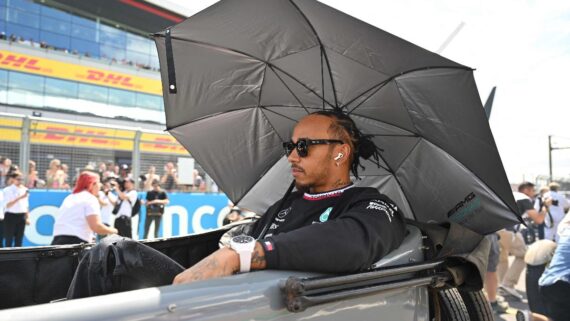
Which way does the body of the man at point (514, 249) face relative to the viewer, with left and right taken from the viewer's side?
facing to the right of the viewer

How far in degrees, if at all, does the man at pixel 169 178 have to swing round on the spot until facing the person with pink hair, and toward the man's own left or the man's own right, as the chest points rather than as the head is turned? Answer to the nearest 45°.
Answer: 0° — they already face them

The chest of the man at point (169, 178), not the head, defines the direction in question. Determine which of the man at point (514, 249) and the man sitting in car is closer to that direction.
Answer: the man sitting in car

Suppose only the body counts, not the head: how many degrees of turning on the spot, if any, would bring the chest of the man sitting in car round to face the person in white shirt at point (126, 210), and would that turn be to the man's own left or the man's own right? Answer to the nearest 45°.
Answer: approximately 90° to the man's own right

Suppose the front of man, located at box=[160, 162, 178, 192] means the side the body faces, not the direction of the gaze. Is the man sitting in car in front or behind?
in front

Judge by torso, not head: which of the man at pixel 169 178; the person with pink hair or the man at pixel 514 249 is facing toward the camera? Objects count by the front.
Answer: the man at pixel 169 178

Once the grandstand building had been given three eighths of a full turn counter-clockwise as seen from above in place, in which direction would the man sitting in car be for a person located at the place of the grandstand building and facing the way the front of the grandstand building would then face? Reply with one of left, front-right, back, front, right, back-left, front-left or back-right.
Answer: back

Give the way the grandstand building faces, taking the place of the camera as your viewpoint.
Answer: facing the viewer and to the right of the viewer

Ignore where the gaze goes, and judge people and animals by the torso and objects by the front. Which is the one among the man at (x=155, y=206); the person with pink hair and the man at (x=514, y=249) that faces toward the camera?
the man at (x=155, y=206)

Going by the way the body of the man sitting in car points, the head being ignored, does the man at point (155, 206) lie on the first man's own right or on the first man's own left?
on the first man's own right

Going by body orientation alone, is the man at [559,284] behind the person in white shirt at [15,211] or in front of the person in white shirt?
in front

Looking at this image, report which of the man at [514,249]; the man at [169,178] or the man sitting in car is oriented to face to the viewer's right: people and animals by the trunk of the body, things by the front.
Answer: the man at [514,249]

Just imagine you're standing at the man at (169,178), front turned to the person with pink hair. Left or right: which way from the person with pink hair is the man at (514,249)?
left

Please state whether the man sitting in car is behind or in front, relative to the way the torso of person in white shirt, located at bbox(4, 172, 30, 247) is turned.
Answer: in front

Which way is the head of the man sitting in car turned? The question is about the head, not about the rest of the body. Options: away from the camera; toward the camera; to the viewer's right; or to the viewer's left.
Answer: to the viewer's left

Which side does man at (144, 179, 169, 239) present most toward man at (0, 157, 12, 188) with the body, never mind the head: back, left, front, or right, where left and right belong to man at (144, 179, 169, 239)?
right
